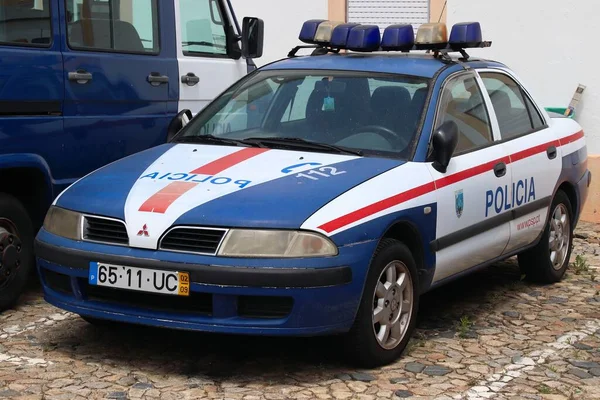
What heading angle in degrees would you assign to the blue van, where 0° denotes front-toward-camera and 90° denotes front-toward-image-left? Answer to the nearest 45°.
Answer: approximately 225°

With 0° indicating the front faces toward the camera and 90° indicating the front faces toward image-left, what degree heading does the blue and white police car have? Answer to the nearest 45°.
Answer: approximately 45°

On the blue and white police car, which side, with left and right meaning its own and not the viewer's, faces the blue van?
right

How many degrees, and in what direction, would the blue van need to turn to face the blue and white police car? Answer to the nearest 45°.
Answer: approximately 90° to its right

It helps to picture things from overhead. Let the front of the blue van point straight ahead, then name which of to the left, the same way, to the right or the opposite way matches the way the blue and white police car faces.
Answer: the opposite way
